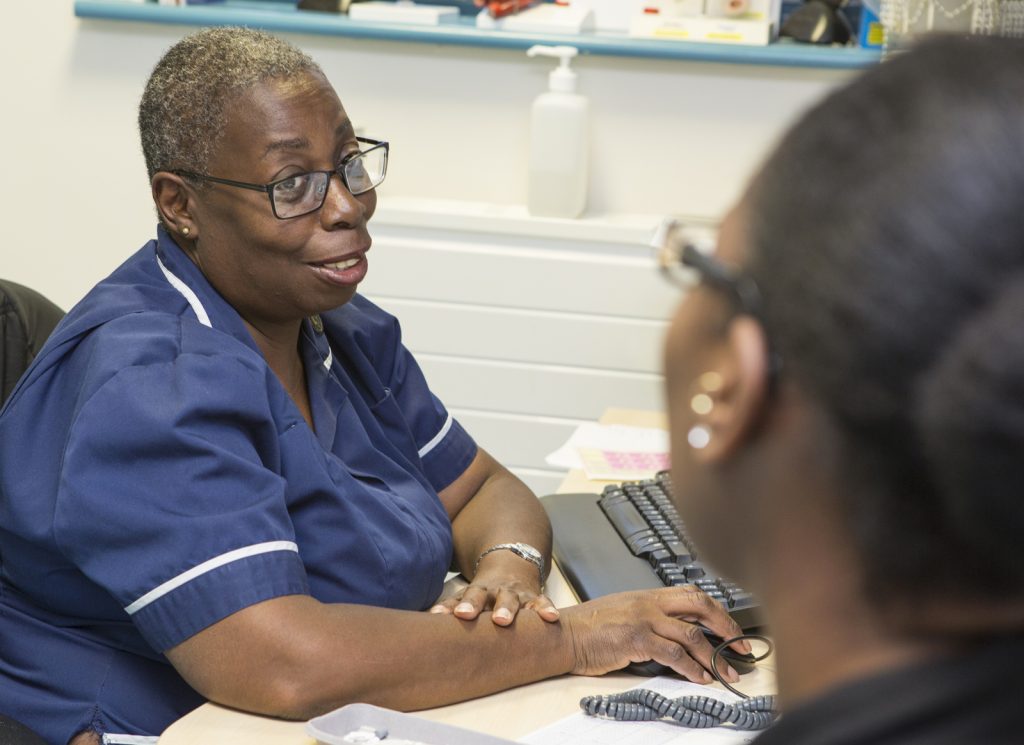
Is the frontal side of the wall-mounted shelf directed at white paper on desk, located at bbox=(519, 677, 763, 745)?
yes

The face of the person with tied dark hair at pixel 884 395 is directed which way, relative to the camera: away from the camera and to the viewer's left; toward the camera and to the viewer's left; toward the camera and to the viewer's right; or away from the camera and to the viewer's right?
away from the camera and to the viewer's left

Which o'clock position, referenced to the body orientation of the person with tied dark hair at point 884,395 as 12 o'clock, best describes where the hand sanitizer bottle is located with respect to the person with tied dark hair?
The hand sanitizer bottle is roughly at 1 o'clock from the person with tied dark hair.

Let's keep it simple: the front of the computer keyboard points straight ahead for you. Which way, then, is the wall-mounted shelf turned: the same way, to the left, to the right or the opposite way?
to the left

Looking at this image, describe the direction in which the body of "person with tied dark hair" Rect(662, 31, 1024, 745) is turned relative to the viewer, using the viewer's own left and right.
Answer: facing away from the viewer and to the left of the viewer

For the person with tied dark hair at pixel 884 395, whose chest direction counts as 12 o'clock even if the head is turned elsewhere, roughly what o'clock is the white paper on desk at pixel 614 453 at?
The white paper on desk is roughly at 1 o'clock from the person with tied dark hair.

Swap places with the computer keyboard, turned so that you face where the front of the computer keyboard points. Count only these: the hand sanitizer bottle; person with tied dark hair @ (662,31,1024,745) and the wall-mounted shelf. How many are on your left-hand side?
1

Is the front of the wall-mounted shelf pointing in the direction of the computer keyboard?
yes

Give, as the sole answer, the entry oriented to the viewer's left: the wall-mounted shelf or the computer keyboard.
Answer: the computer keyboard

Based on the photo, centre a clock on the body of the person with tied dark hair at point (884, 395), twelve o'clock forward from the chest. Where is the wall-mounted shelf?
The wall-mounted shelf is roughly at 1 o'clock from the person with tied dark hair.

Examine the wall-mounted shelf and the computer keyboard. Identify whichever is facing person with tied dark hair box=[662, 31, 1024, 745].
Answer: the wall-mounted shelf

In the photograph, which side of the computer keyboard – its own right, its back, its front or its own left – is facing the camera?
left

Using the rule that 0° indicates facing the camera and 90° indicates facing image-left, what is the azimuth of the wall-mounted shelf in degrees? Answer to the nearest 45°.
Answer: approximately 0°
